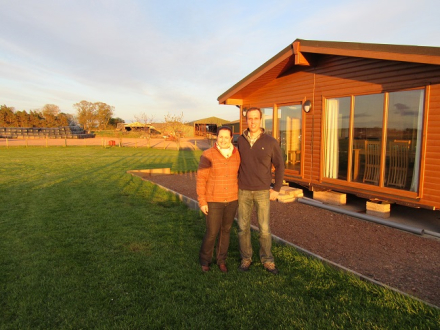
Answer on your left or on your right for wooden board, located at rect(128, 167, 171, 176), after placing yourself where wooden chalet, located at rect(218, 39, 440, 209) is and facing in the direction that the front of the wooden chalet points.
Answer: on your right

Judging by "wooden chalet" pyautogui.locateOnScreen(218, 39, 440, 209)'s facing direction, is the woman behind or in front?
in front

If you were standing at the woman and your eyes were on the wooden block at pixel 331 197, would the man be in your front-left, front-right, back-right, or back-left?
front-right

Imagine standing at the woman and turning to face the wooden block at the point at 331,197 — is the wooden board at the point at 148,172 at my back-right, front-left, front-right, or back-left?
front-left

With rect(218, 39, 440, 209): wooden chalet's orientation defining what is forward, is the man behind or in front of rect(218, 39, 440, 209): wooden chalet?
in front

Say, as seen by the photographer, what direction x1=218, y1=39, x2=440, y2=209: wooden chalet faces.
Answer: facing the viewer and to the left of the viewer

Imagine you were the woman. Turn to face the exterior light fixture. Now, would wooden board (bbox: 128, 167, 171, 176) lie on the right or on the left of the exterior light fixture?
left
